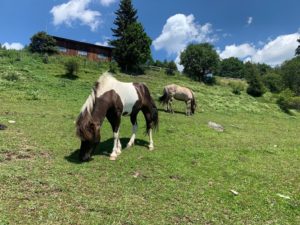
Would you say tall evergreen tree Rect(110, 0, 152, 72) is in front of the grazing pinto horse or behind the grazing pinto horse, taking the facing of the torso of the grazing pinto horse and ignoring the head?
behind

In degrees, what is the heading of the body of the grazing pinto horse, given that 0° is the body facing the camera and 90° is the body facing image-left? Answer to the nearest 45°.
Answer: approximately 45°

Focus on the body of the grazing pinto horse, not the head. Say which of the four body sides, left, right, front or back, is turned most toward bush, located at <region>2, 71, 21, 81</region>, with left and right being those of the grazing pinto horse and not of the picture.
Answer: right

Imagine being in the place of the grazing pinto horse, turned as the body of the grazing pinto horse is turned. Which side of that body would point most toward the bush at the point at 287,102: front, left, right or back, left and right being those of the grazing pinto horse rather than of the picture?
back

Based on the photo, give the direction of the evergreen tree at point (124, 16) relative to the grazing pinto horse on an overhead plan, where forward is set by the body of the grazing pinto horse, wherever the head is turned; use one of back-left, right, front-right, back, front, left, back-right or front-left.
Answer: back-right

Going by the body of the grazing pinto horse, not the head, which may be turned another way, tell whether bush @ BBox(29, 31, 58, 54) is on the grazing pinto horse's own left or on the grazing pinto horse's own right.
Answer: on the grazing pinto horse's own right
